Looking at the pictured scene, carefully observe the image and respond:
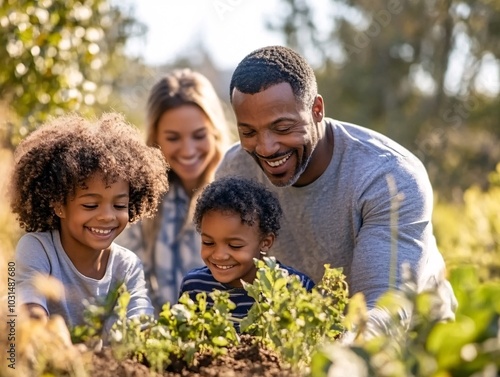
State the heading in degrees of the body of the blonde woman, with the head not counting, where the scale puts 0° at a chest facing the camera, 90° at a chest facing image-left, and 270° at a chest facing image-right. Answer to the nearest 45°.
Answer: approximately 0°

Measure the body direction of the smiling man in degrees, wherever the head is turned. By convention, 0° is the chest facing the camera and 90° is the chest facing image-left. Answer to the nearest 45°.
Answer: approximately 45°

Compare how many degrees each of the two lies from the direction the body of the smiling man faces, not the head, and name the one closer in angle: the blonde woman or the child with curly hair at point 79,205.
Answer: the child with curly hair
